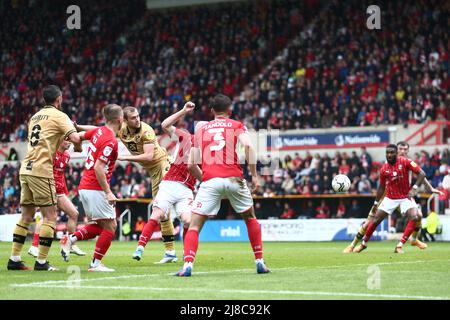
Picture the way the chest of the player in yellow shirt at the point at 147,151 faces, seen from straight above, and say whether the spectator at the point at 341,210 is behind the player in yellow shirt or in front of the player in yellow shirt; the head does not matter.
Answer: behind

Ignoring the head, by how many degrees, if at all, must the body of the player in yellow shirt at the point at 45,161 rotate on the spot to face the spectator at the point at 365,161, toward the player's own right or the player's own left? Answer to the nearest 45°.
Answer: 0° — they already face them

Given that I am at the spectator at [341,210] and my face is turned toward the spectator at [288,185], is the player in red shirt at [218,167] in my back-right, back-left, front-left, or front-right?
back-left

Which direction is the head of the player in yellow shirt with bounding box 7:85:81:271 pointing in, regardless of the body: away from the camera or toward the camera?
away from the camera

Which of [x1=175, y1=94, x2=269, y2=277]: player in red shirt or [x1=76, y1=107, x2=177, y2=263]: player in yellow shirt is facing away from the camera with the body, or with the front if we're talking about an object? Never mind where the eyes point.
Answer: the player in red shirt

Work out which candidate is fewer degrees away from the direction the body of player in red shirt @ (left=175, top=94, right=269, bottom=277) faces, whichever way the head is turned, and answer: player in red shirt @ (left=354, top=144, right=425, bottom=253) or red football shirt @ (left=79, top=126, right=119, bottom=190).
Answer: the player in red shirt

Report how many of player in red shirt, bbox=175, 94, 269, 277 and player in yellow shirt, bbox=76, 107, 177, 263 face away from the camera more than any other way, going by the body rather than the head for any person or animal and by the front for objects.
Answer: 1

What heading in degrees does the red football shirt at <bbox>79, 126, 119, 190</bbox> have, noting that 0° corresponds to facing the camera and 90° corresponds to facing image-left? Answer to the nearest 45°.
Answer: approximately 225°

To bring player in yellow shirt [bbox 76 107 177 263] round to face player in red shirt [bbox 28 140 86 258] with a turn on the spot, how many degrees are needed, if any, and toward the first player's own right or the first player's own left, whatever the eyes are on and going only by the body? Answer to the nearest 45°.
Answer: approximately 90° to the first player's own right

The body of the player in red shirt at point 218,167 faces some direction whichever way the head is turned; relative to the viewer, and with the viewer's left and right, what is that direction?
facing away from the viewer
